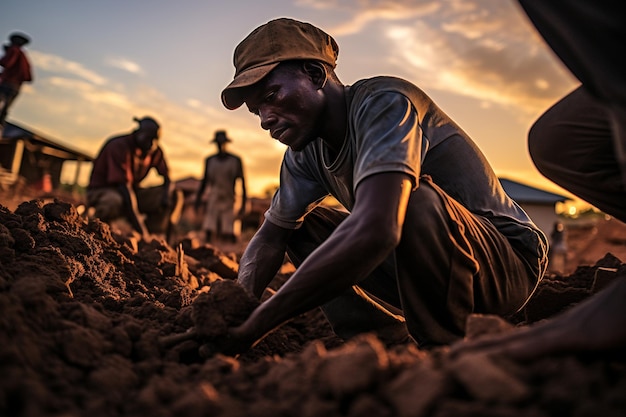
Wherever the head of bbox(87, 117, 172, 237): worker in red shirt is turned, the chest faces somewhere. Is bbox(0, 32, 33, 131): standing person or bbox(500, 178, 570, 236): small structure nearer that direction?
the small structure

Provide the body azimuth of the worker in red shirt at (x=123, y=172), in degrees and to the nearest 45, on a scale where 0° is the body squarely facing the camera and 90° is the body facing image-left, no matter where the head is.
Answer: approximately 315°

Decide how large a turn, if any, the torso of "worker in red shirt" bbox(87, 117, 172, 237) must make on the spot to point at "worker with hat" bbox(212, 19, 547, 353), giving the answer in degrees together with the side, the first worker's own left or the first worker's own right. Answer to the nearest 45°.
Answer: approximately 45° to the first worker's own right

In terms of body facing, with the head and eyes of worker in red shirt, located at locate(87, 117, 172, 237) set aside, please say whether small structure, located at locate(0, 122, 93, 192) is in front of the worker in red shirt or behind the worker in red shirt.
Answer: behind

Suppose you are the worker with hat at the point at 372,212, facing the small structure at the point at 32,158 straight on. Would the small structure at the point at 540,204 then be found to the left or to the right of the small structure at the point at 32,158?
right

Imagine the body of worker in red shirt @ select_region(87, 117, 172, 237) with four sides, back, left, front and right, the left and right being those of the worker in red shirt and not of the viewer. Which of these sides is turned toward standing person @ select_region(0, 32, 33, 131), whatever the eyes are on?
back

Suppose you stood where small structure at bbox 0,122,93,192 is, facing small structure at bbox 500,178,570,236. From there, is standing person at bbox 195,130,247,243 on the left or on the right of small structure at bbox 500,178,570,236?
right

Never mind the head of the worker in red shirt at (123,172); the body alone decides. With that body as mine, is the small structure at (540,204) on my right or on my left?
on my left

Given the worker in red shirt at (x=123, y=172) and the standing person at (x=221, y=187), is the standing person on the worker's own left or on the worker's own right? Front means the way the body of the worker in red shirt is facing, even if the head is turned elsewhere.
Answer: on the worker's own left
